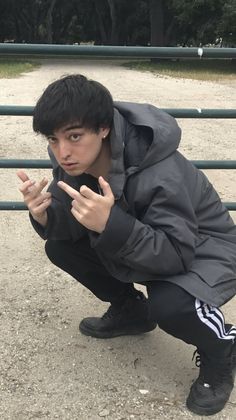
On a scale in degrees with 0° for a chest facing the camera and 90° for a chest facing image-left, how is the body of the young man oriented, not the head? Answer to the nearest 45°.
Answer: approximately 45°

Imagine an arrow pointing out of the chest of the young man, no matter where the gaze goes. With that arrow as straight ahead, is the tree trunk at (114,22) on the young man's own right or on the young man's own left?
on the young man's own right

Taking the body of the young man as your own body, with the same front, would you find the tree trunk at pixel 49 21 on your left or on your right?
on your right

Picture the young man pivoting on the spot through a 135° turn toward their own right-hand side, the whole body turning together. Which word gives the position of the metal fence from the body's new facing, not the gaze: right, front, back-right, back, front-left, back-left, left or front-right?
front

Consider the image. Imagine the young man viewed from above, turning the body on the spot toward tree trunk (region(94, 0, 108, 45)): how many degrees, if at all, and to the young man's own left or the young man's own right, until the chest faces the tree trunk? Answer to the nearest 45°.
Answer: approximately 135° to the young man's own right

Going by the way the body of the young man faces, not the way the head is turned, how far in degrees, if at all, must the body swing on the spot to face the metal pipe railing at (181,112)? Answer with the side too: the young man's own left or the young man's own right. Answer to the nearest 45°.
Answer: approximately 135° to the young man's own right

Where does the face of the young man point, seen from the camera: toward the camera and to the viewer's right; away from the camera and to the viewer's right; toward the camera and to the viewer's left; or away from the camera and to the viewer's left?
toward the camera and to the viewer's left
